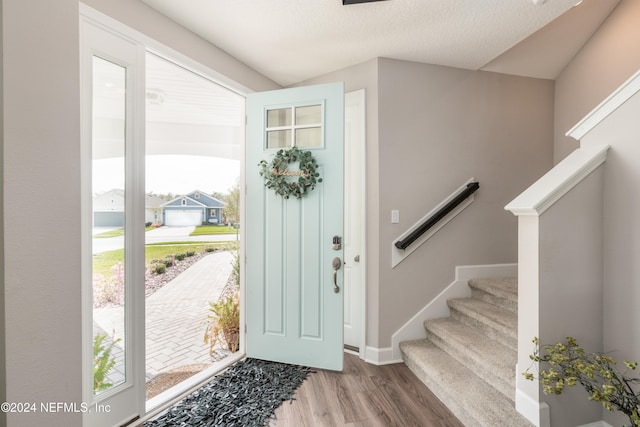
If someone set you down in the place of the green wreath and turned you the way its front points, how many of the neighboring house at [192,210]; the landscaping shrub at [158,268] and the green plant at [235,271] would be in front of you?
0

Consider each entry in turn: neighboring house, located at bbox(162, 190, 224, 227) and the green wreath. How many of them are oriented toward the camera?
2

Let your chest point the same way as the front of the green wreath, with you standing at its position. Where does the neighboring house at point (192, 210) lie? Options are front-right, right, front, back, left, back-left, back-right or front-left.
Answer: back-right

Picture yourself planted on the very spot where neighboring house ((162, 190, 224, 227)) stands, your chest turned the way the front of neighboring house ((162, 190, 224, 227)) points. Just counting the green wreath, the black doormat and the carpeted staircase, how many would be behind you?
0

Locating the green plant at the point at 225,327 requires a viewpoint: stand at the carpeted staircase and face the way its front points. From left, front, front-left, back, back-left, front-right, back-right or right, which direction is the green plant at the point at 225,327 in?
front-right

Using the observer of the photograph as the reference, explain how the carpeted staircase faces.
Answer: facing the viewer and to the left of the viewer

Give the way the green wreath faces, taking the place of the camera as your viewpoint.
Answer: facing the viewer

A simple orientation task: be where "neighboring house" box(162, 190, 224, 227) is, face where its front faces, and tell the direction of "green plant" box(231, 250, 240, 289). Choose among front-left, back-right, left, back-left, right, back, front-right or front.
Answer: front-left

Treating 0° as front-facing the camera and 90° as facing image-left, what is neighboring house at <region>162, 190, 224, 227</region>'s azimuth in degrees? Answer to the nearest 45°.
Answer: approximately 0°

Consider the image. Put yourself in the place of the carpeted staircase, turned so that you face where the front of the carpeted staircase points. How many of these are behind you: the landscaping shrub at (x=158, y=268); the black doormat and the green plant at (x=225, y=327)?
0

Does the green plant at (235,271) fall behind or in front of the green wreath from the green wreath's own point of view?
behind

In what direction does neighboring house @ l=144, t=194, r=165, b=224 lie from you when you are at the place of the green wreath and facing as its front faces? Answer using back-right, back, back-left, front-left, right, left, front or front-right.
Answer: back-right
